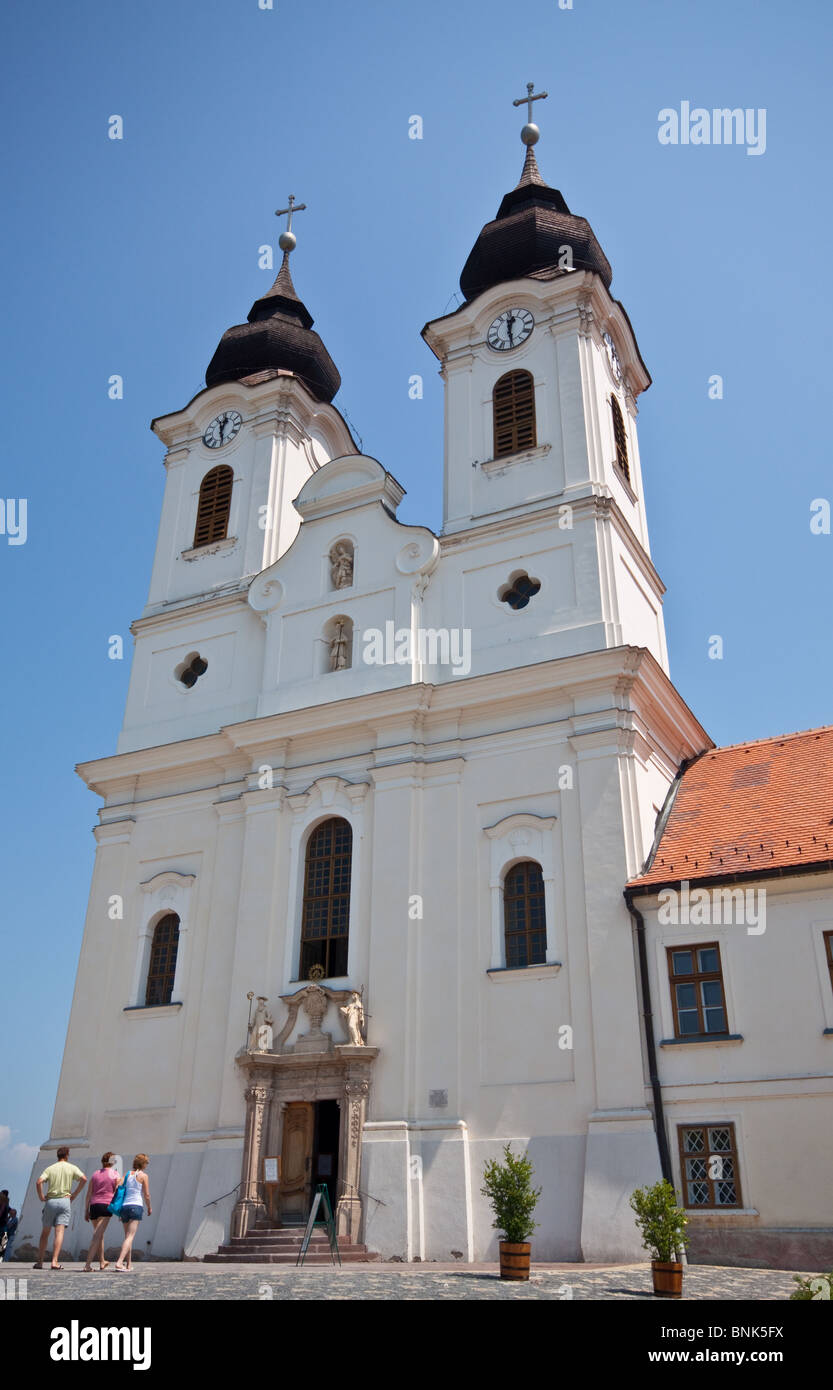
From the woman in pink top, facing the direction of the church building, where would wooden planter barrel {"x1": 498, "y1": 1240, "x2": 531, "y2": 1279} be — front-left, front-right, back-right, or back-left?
front-right

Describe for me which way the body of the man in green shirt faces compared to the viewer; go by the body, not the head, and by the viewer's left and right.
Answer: facing away from the viewer

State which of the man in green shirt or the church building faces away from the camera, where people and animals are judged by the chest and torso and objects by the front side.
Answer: the man in green shirt

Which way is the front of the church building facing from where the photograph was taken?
facing the viewer and to the left of the viewer

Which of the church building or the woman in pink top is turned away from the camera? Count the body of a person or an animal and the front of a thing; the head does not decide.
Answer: the woman in pink top

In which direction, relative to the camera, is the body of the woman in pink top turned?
away from the camera

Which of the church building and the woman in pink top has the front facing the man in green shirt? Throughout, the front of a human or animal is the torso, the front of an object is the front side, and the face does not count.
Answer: the church building

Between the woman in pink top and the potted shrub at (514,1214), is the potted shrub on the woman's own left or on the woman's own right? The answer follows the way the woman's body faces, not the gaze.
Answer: on the woman's own right

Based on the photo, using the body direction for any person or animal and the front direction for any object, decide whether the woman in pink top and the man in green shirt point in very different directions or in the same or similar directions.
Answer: same or similar directions

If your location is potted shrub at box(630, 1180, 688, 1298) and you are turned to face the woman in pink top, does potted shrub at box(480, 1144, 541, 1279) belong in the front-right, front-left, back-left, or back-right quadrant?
front-right

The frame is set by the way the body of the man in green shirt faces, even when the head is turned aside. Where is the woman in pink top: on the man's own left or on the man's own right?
on the man's own right

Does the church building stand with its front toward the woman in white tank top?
yes

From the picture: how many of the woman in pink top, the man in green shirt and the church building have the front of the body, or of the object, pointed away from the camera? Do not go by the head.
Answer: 2

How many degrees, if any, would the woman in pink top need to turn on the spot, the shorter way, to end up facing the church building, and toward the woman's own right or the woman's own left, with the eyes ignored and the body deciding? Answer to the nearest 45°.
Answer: approximately 45° to the woman's own right
